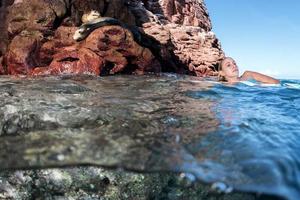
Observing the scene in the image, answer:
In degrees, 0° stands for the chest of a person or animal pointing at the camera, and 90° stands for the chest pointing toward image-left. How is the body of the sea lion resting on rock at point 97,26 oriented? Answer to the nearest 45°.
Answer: approximately 90°

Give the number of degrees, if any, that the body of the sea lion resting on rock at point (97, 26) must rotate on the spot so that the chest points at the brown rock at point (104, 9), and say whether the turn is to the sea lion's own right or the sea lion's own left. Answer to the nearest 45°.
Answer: approximately 90° to the sea lion's own right

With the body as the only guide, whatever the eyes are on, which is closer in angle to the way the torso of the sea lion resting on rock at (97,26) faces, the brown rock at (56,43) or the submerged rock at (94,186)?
the brown rock

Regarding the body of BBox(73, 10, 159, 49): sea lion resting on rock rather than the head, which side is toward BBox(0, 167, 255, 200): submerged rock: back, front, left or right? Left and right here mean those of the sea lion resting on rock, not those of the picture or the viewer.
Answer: left
